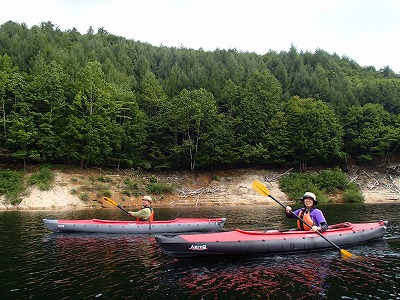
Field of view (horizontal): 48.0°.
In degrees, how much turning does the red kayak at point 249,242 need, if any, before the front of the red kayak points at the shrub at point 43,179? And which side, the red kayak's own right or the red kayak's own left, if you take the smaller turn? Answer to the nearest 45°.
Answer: approximately 45° to the red kayak's own right

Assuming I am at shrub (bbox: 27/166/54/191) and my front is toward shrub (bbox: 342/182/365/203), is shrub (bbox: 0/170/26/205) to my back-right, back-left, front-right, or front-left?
back-right

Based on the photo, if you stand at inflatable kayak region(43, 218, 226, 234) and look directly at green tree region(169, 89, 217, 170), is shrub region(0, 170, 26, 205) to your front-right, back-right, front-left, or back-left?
front-left

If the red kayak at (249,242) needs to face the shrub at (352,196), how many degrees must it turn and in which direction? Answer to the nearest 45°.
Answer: approximately 90° to its right

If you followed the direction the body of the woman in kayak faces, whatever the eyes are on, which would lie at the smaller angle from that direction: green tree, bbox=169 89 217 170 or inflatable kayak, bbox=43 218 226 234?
the inflatable kayak

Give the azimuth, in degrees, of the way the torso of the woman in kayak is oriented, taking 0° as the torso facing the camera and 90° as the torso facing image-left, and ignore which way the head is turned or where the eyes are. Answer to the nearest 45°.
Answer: approximately 45°

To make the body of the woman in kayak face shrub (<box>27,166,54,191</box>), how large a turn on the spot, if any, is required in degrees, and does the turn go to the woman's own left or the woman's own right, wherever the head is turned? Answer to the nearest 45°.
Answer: approximately 90° to the woman's own right

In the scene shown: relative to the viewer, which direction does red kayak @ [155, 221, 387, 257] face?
to the viewer's left

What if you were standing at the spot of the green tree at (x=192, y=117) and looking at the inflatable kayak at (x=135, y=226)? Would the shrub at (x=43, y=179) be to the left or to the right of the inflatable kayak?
right

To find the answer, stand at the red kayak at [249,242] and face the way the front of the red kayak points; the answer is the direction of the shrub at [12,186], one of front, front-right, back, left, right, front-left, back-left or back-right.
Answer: front-right

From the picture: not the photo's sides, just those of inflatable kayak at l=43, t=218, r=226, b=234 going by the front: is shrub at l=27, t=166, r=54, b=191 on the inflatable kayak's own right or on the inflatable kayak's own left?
on the inflatable kayak's own right

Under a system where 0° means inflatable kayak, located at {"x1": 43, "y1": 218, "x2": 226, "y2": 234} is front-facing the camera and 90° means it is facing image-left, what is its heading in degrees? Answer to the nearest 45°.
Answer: approximately 90°

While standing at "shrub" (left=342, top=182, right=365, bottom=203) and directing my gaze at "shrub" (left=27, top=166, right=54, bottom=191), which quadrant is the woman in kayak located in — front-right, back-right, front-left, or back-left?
front-left

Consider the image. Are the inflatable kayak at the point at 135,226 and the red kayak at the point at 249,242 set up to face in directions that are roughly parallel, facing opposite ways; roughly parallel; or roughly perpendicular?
roughly parallel
